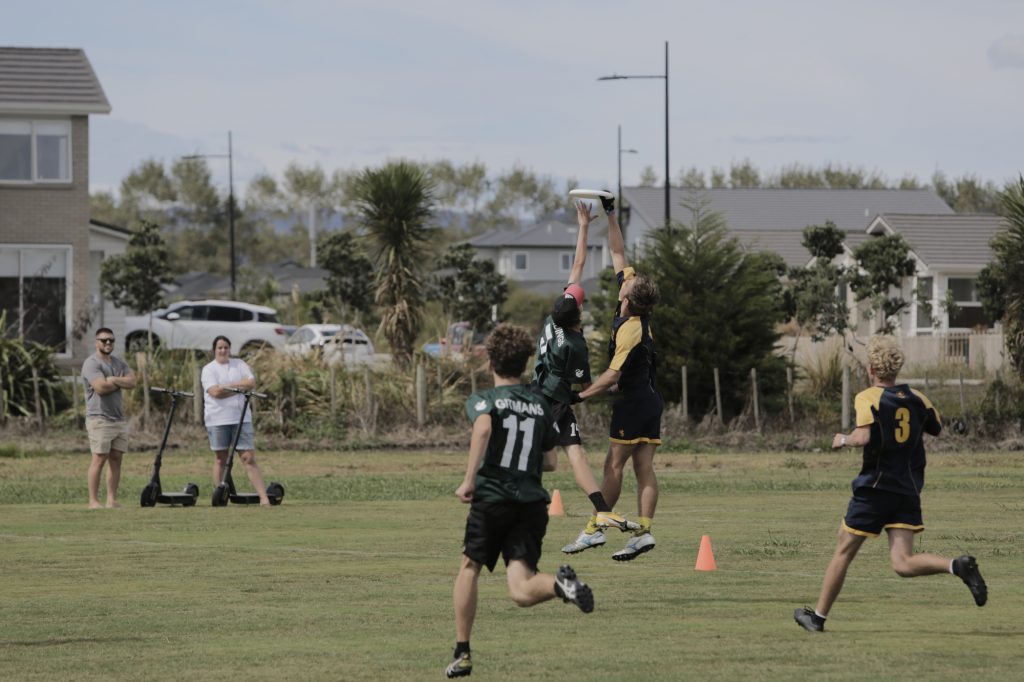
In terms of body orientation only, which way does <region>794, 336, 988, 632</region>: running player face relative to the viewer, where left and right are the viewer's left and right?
facing away from the viewer and to the left of the viewer

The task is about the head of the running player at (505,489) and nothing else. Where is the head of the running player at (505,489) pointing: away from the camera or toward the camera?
away from the camera

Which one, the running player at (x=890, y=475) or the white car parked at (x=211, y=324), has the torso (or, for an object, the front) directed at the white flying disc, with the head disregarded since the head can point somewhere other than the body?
the running player

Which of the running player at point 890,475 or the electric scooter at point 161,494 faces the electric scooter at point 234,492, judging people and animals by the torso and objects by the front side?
the running player

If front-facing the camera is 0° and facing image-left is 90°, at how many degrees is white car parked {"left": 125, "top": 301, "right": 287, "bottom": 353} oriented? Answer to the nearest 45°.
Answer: approximately 90°

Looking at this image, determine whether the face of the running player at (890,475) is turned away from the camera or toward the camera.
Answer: away from the camera

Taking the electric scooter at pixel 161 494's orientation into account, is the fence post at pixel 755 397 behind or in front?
behind

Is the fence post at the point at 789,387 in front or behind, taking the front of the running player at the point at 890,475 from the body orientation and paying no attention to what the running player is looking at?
in front

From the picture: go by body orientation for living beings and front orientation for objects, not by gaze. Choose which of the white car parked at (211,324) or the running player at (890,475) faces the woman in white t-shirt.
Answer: the running player

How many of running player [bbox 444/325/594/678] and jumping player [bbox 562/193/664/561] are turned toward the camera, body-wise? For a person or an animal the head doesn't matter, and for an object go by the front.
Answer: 0

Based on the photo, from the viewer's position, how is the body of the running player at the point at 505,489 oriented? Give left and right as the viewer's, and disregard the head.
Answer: facing away from the viewer and to the left of the viewer

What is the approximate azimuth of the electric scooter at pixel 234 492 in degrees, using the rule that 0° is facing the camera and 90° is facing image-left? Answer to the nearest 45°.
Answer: approximately 45°

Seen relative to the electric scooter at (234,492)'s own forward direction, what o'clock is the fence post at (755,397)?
The fence post is roughly at 6 o'clock from the electric scooter.

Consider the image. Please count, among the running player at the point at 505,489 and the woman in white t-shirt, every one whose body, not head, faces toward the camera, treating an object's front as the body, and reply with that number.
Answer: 1

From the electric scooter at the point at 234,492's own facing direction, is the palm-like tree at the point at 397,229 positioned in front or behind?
behind
